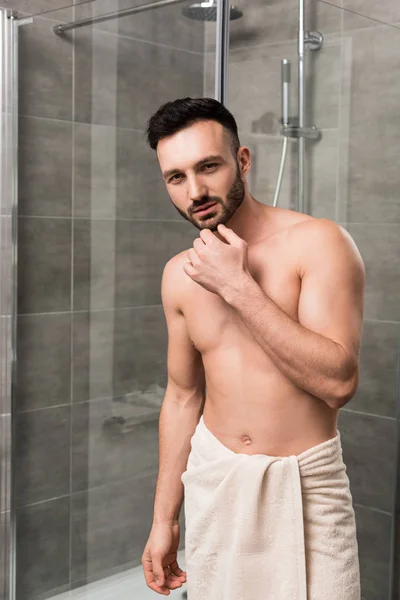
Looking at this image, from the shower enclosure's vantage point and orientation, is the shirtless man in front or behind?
in front

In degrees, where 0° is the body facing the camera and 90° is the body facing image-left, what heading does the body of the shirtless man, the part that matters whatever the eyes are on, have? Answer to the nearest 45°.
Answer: approximately 45°

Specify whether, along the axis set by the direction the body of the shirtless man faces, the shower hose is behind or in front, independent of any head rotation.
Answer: behind

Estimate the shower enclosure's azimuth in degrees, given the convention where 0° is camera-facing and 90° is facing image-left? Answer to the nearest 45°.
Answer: approximately 0°
